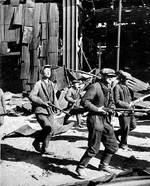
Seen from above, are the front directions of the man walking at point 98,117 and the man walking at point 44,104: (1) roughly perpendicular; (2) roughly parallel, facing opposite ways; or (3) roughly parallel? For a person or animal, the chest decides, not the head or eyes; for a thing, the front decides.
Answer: roughly parallel

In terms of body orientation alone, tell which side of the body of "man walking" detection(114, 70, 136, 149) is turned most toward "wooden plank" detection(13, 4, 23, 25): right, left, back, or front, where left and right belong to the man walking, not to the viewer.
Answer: back

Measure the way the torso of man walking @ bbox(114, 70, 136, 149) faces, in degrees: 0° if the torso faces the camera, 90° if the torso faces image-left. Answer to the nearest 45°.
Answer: approximately 315°

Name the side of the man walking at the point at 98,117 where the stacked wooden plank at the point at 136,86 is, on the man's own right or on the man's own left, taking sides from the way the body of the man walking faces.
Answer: on the man's own left

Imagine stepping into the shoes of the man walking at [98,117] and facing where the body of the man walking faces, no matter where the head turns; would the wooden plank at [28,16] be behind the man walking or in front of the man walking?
behind

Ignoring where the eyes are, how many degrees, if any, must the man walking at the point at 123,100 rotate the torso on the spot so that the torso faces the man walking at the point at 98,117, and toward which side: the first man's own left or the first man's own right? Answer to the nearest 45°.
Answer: approximately 45° to the first man's own right

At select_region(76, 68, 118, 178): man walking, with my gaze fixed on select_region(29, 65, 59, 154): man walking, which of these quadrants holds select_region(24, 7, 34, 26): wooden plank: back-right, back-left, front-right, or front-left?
front-right

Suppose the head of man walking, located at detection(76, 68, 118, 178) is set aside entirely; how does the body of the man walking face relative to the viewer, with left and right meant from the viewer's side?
facing the viewer and to the right of the viewer

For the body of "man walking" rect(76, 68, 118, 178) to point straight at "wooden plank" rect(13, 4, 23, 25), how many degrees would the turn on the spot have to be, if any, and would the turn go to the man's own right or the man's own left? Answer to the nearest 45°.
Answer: approximately 135° to the man's own left

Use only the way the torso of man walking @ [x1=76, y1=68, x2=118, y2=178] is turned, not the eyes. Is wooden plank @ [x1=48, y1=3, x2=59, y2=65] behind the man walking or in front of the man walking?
behind

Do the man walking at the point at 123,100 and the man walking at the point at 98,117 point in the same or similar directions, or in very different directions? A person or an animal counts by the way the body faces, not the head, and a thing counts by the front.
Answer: same or similar directions

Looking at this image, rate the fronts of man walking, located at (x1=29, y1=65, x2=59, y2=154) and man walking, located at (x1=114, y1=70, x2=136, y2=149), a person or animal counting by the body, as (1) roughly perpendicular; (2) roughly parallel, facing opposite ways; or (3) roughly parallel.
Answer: roughly parallel

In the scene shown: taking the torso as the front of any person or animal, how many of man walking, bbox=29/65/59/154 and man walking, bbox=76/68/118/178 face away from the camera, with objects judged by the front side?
0
